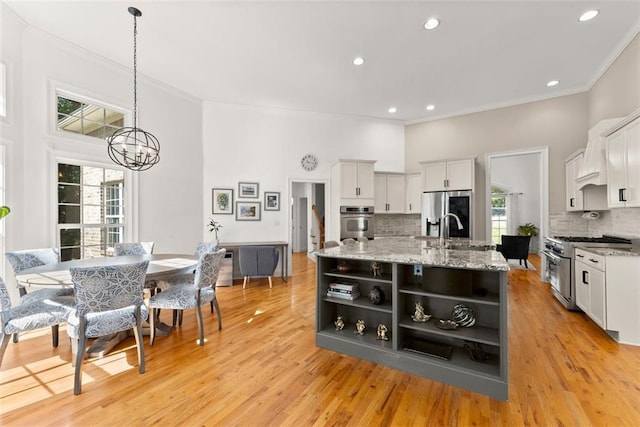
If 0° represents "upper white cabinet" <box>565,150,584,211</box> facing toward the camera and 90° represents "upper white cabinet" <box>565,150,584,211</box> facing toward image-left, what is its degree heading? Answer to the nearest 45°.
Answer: approximately 90°

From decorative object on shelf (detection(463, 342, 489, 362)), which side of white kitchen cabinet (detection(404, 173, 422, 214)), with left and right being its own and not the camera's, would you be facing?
front

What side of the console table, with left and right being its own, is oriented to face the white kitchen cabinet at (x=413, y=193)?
left

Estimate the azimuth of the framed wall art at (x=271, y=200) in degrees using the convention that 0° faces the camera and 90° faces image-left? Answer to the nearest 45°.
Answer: approximately 0°

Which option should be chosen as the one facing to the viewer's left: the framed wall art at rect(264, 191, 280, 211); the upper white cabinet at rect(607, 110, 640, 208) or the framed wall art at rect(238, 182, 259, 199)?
the upper white cabinet

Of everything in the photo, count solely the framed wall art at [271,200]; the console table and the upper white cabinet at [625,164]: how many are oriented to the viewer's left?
1

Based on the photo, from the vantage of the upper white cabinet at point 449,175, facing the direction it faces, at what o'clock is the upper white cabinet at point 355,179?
the upper white cabinet at point 355,179 is roughly at 2 o'clock from the upper white cabinet at point 449,175.

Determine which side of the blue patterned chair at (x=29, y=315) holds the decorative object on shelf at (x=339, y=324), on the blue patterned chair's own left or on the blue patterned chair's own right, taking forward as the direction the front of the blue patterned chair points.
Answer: on the blue patterned chair's own right

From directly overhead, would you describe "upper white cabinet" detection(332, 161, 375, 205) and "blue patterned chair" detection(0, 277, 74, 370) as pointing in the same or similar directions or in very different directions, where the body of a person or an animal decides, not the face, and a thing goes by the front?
very different directions

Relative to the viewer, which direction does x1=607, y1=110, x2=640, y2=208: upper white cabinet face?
to the viewer's left

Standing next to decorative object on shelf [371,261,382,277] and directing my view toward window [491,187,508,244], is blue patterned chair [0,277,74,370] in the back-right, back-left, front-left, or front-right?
back-left

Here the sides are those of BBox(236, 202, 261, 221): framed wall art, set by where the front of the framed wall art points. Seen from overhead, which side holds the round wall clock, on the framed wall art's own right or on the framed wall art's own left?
on the framed wall art's own left

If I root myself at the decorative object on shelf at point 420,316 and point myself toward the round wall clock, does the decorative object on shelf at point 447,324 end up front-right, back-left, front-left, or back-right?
back-right

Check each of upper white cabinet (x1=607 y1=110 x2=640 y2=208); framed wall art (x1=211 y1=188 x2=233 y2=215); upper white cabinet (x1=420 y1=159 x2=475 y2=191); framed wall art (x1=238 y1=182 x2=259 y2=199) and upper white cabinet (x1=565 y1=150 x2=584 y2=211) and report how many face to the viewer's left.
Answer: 2

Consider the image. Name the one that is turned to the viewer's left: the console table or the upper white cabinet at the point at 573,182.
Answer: the upper white cabinet
